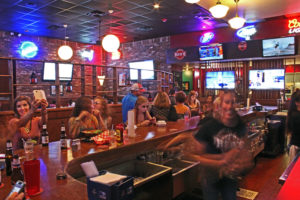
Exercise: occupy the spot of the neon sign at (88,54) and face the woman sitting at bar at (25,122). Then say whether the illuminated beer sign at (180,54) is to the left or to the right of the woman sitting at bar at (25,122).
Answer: left

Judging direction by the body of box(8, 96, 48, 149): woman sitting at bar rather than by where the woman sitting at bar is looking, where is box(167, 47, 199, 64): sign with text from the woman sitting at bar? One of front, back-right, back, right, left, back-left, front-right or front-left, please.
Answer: left

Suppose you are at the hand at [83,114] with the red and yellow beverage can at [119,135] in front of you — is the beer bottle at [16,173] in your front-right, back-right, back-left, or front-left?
front-right

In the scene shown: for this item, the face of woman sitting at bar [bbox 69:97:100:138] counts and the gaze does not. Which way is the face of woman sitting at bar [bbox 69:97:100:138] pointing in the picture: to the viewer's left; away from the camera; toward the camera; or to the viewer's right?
to the viewer's right

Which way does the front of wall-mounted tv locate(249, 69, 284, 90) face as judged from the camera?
facing the viewer

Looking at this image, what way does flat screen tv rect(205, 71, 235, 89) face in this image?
toward the camera

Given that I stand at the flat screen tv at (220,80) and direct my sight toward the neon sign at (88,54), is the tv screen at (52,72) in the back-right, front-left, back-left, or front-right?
front-left

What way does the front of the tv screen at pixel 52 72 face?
toward the camera

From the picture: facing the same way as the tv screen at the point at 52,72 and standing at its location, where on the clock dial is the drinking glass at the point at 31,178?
The drinking glass is roughly at 12 o'clock from the tv screen.

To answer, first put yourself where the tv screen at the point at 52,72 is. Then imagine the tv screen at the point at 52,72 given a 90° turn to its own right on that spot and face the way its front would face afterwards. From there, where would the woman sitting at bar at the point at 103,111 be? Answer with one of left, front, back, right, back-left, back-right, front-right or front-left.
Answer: left

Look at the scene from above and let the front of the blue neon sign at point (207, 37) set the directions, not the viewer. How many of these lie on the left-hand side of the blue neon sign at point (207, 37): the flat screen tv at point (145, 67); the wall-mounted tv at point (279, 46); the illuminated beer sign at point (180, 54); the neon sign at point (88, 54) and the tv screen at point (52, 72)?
1

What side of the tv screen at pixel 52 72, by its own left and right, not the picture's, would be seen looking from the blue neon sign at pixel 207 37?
left

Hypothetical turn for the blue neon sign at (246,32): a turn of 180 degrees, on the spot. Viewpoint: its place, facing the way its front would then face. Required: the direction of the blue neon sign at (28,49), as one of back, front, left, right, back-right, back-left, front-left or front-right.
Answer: back-left

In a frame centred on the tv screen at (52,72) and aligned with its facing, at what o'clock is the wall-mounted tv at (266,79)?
The wall-mounted tv is roughly at 10 o'clock from the tv screen.

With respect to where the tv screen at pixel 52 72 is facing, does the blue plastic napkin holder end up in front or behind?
in front

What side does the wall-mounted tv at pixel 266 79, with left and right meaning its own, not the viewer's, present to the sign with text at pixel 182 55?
right
